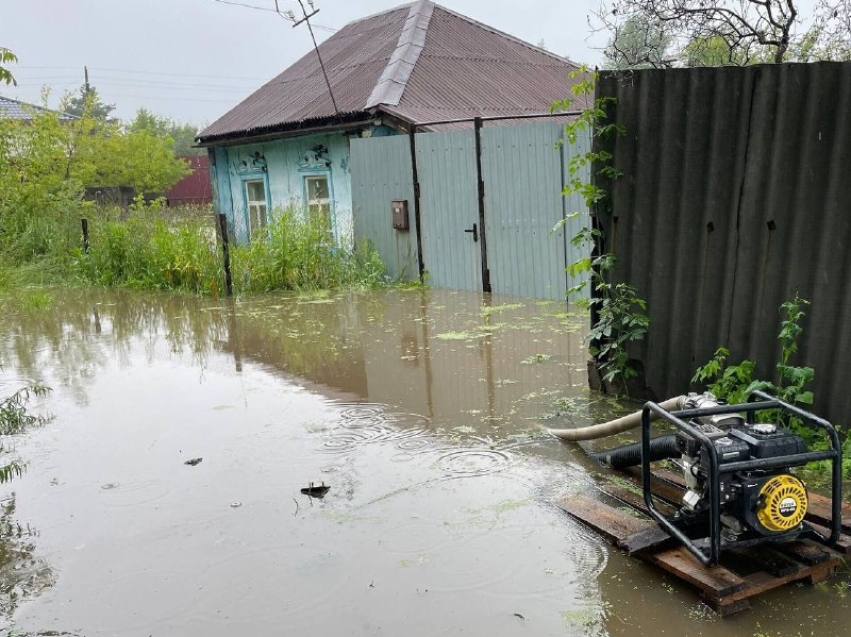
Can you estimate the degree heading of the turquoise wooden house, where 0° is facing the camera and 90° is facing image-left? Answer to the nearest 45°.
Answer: approximately 45°

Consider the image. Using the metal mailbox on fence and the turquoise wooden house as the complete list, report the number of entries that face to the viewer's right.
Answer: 0

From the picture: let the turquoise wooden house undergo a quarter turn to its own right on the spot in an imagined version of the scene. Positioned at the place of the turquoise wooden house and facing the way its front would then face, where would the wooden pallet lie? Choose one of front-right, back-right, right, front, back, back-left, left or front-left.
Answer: back-left

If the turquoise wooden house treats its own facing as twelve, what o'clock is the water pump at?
The water pump is roughly at 10 o'clock from the turquoise wooden house.

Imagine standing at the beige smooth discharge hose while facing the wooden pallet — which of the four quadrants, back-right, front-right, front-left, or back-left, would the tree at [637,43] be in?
back-left

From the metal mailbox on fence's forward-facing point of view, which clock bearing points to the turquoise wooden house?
The turquoise wooden house is roughly at 4 o'clock from the metal mailbox on fence.

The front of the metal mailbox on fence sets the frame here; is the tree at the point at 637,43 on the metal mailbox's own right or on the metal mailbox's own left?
on the metal mailbox's own left

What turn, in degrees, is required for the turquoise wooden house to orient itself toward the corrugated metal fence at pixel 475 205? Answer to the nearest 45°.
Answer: approximately 45° to its left

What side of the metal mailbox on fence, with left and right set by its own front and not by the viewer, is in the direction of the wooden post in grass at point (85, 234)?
right

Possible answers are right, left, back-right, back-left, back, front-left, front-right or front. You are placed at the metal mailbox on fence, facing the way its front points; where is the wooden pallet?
front-left

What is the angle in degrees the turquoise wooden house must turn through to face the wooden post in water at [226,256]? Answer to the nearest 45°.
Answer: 0° — it already faces it

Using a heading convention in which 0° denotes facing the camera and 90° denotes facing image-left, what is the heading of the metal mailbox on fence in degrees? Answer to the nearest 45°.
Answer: approximately 45°

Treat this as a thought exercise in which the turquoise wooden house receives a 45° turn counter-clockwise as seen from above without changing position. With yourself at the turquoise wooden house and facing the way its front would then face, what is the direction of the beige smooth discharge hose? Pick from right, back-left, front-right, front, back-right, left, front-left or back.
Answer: front
